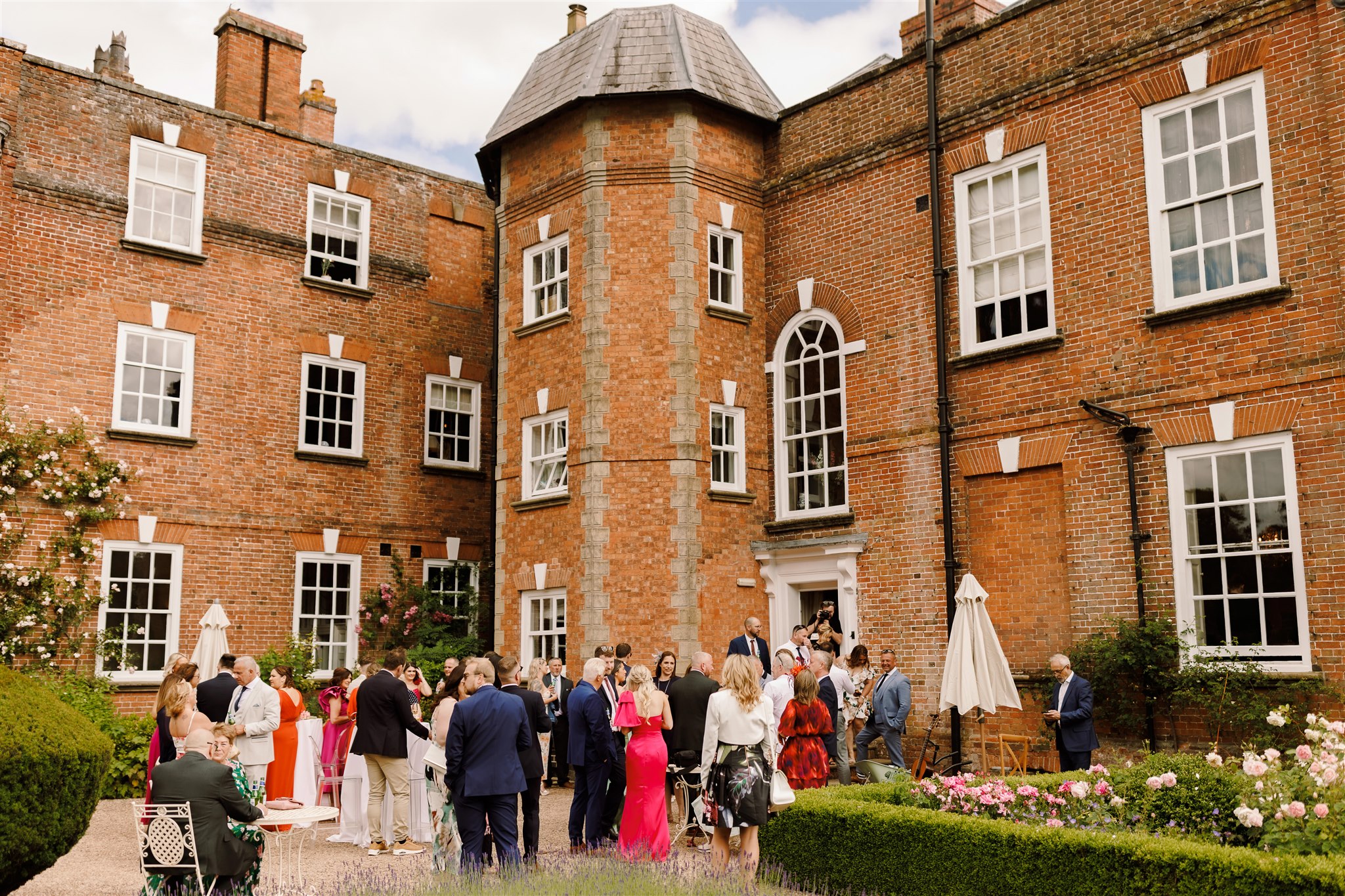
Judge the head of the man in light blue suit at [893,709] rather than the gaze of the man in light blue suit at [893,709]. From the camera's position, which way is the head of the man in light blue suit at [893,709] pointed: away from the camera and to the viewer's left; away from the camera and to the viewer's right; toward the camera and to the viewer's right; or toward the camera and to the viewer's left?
toward the camera and to the viewer's left

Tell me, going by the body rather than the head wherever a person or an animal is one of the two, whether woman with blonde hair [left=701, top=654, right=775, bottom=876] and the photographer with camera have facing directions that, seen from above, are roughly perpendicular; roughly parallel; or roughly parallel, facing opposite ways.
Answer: roughly parallel, facing opposite ways

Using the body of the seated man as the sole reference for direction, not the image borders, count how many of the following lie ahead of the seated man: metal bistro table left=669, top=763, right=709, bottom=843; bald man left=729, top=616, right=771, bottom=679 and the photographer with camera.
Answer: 3

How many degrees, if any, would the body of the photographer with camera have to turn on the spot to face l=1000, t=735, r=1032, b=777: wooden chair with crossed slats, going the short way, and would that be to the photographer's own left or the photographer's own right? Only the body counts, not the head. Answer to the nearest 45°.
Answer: approximately 45° to the photographer's own left

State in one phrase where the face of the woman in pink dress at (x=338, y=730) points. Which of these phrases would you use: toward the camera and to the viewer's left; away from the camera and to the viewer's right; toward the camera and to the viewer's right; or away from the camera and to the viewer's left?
toward the camera and to the viewer's right

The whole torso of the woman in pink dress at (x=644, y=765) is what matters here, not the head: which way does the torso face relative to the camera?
away from the camera

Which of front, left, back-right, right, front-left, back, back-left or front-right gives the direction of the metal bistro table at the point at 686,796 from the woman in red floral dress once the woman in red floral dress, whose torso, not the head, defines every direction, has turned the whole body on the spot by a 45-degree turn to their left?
left

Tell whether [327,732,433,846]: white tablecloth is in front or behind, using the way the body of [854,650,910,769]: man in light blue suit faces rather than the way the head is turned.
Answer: in front

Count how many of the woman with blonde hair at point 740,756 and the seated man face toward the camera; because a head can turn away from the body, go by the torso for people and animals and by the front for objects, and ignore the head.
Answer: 0

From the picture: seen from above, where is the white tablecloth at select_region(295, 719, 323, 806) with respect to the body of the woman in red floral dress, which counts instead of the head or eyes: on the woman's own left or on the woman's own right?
on the woman's own left

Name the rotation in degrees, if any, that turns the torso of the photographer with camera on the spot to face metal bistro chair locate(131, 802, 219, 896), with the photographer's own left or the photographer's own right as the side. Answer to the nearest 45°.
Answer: approximately 45° to the photographer's own right

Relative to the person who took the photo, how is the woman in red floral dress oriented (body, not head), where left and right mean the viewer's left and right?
facing away from the viewer

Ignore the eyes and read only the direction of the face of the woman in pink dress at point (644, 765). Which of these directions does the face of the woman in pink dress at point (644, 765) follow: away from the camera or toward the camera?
away from the camera

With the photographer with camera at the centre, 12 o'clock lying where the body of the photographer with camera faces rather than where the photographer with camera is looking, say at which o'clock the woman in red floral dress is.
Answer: The woman in red floral dress is roughly at 12 o'clock from the photographer with camera.
